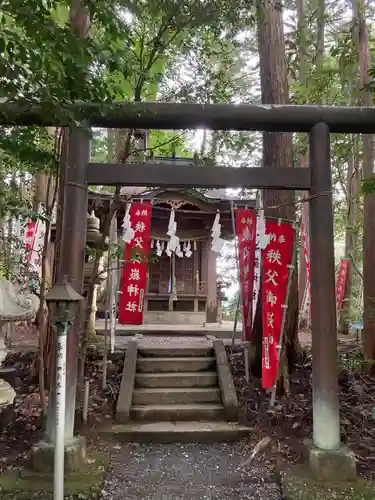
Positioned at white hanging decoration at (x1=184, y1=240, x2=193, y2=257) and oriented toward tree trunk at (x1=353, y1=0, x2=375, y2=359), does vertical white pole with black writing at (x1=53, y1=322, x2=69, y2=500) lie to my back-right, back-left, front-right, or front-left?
front-right

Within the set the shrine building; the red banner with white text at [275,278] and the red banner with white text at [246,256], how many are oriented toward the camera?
3

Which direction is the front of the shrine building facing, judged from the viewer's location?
facing the viewer

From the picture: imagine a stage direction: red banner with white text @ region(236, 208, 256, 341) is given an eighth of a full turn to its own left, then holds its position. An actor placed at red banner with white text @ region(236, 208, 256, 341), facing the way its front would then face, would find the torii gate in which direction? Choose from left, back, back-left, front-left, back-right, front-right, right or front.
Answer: front-right

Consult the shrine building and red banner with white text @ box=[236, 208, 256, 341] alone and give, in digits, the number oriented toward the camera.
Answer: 2

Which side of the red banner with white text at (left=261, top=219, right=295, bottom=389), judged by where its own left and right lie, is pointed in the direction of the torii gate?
front

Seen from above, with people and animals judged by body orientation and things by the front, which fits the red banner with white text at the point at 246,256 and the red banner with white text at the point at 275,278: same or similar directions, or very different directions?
same or similar directions

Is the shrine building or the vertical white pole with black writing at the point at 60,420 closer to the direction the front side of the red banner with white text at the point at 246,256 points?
the vertical white pole with black writing

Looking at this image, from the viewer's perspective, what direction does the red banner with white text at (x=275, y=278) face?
toward the camera

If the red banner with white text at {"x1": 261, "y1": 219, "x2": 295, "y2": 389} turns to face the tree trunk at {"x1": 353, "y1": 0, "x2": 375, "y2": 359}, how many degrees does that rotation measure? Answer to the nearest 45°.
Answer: approximately 135° to its left

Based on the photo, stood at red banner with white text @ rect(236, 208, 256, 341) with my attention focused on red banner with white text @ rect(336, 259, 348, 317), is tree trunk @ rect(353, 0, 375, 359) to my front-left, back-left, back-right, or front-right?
front-right

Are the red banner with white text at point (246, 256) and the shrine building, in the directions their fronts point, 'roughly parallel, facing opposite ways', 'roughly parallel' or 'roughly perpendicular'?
roughly parallel

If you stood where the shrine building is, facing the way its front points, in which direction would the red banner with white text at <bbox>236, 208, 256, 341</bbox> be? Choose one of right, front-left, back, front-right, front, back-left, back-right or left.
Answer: front

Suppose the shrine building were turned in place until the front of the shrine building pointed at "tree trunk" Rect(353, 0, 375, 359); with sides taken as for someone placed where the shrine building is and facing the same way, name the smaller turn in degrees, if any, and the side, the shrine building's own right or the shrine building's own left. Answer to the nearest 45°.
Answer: approximately 45° to the shrine building's own left
